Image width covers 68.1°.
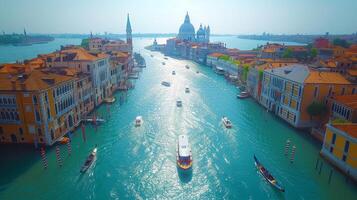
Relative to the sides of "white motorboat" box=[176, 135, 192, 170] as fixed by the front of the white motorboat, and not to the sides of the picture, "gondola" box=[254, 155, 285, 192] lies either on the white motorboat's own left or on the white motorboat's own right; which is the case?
on the white motorboat's own right

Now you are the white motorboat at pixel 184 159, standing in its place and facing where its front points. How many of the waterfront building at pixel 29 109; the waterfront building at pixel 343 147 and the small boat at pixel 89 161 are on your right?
1

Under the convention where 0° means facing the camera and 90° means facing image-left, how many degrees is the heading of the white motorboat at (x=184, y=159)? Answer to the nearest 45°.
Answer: approximately 180°

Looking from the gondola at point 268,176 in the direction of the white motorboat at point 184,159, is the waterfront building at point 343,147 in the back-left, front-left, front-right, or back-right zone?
back-right

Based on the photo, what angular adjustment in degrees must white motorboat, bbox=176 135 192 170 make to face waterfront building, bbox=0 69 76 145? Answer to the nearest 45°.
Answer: approximately 90° to its left

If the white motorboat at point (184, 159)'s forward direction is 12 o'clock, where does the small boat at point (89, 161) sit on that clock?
The small boat is roughly at 9 o'clock from the white motorboat.

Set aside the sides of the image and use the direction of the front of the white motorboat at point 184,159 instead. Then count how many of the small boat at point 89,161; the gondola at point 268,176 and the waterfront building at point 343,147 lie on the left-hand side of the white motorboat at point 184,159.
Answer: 1

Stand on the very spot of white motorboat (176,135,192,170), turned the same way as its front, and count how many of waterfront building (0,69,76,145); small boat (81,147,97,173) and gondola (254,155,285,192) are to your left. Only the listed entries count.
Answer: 2

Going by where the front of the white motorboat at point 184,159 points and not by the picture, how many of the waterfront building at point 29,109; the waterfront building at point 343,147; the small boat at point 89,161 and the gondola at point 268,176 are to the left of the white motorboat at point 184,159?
2
